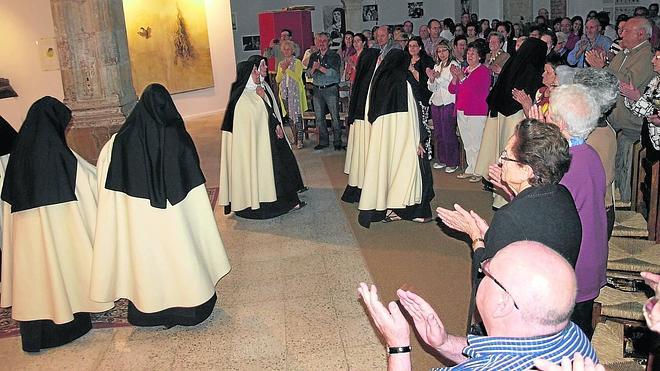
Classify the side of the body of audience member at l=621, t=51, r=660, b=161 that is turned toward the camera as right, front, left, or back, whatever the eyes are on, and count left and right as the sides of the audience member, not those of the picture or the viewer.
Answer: left

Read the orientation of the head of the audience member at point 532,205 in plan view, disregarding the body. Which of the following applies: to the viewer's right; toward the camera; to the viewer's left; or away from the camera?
to the viewer's left

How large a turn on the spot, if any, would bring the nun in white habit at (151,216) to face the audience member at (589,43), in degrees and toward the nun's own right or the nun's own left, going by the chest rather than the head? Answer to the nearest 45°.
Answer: approximately 45° to the nun's own right

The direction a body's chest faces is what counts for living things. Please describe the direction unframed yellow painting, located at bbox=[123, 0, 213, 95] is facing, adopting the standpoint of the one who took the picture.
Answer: facing the viewer

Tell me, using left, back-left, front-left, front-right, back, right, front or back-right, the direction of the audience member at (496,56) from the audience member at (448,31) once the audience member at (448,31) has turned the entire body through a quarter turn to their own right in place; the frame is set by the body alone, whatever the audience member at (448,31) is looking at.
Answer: back-left

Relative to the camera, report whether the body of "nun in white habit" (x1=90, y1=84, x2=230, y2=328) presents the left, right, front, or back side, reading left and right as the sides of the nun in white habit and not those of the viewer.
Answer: back

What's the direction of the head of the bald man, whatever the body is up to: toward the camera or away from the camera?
away from the camera

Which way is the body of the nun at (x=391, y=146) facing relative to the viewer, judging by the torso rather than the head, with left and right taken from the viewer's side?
facing away from the viewer and to the right of the viewer

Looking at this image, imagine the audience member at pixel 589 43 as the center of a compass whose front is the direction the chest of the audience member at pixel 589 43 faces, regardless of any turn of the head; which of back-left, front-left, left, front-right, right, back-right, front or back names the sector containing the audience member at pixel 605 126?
front-left

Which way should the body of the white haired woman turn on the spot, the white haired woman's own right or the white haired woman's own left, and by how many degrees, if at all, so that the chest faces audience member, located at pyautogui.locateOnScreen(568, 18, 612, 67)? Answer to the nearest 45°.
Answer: approximately 90° to the white haired woman's own right

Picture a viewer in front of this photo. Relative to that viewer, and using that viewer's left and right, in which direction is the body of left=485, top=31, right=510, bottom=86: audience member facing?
facing the viewer and to the left of the viewer

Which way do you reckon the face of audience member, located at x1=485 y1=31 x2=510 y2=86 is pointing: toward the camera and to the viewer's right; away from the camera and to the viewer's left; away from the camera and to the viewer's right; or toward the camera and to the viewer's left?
toward the camera and to the viewer's left

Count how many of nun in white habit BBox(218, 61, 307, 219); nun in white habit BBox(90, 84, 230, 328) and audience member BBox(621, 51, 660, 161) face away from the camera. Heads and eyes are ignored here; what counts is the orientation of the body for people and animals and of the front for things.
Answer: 1

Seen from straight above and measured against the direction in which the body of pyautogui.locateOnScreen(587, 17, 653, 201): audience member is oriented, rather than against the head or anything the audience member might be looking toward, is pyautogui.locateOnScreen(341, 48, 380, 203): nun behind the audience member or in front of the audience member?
in front

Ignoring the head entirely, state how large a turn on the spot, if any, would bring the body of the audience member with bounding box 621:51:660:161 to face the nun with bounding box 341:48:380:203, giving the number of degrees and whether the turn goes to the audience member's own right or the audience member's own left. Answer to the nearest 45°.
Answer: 0° — they already face them

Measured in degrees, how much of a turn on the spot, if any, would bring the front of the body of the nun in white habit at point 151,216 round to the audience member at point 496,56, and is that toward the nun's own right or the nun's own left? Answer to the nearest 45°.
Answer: approximately 45° to the nun's own right

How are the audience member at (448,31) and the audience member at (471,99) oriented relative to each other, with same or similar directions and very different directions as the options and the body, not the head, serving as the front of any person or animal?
same or similar directions
